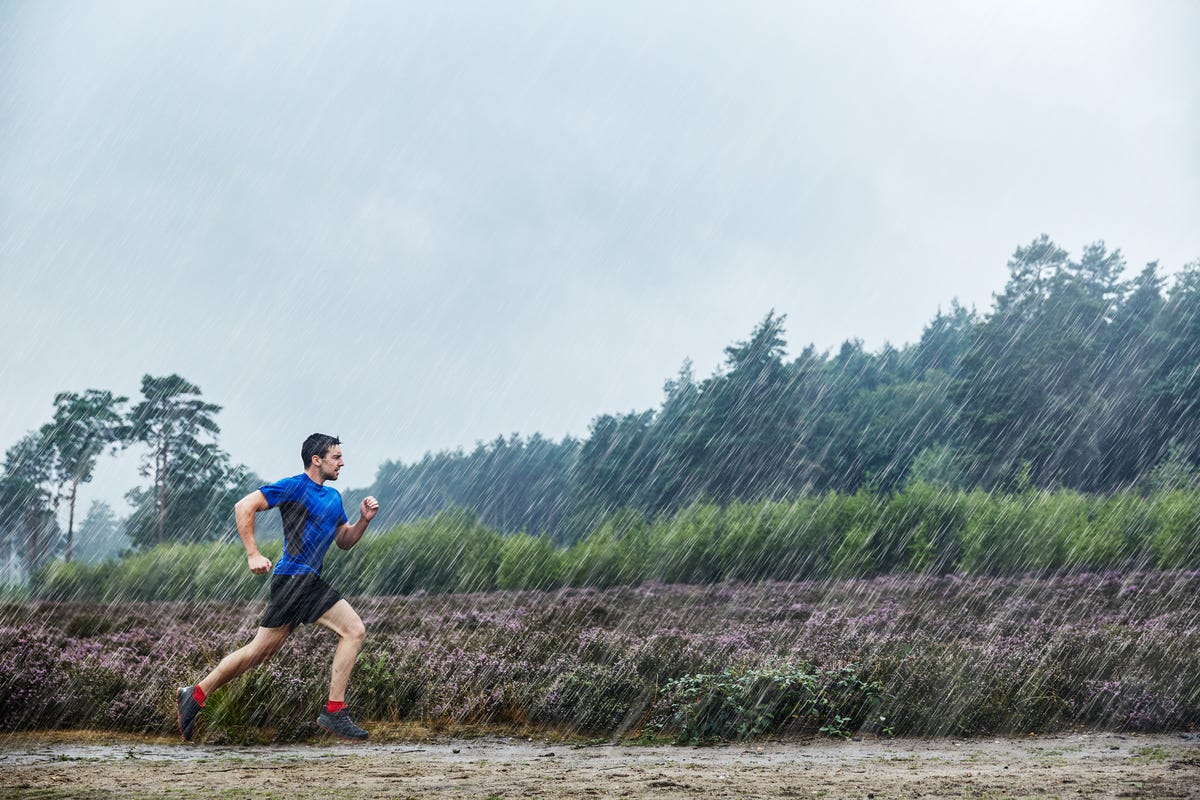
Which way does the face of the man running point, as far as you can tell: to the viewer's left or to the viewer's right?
to the viewer's right

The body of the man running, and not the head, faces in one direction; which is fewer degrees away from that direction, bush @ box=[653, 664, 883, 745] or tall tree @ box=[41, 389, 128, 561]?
the bush

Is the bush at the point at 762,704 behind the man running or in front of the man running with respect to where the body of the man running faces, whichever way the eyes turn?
in front

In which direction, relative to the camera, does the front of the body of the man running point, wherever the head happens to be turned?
to the viewer's right

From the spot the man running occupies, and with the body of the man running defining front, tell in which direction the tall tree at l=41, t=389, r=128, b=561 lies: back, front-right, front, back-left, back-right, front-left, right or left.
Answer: left
